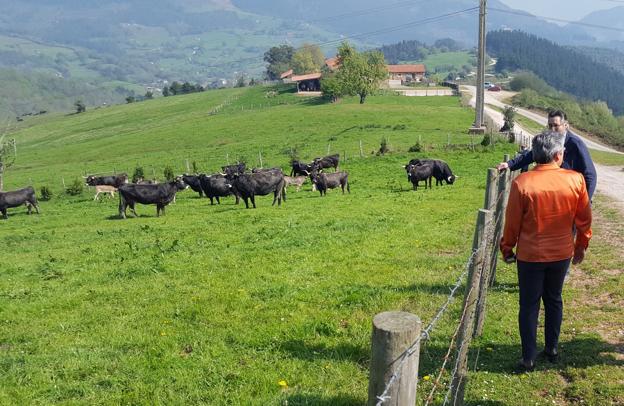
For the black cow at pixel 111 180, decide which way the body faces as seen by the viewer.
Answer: to the viewer's left

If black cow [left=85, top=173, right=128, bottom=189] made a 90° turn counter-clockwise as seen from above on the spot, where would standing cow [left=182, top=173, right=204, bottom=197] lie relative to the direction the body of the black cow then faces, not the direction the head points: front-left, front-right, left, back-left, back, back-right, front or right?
front-left

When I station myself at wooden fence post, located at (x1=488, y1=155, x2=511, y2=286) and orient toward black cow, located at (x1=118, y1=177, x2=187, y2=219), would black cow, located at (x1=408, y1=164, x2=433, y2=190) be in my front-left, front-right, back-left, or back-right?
front-right

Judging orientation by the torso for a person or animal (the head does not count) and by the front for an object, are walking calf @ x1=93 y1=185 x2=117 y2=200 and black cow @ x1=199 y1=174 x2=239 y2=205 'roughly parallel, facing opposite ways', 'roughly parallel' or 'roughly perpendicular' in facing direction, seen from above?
roughly parallel

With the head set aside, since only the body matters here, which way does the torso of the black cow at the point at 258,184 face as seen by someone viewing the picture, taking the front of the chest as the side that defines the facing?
to the viewer's left

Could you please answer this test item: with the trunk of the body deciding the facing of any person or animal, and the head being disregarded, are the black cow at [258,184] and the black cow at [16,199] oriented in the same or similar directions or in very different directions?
same or similar directions

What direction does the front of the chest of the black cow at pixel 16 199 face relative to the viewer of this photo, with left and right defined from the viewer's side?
facing to the left of the viewer

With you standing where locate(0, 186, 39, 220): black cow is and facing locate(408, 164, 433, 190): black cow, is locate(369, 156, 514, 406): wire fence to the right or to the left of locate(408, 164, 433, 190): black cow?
right
